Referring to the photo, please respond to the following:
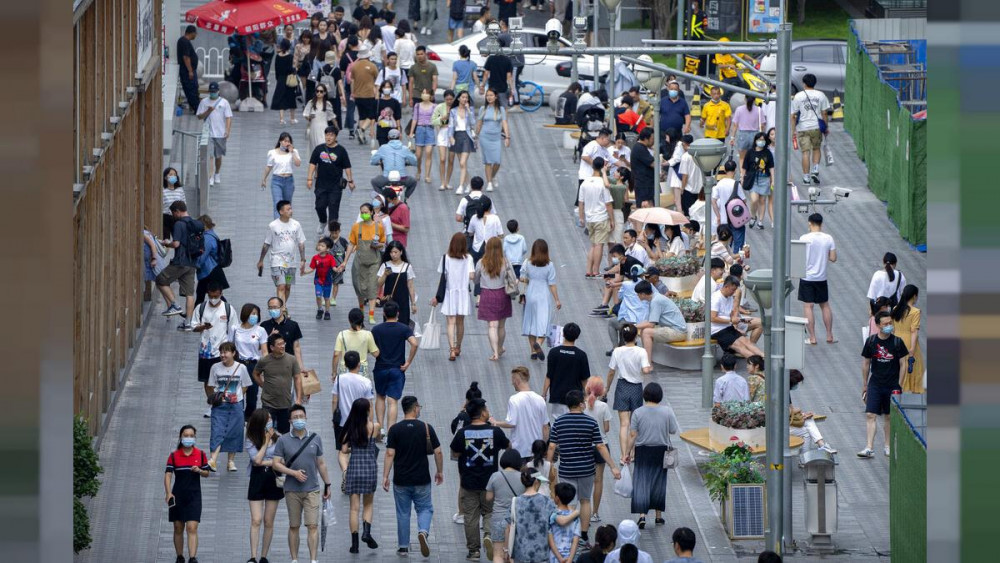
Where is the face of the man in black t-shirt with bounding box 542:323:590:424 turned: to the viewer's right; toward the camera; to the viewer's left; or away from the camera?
away from the camera

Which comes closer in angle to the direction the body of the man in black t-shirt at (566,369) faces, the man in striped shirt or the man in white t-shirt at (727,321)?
the man in white t-shirt

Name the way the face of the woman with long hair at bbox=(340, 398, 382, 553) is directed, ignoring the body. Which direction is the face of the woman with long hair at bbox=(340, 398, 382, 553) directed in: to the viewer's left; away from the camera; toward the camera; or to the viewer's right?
away from the camera

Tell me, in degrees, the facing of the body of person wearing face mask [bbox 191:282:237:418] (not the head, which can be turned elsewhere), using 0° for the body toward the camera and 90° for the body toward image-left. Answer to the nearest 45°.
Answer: approximately 0°

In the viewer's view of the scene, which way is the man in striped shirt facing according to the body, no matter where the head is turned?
away from the camera
